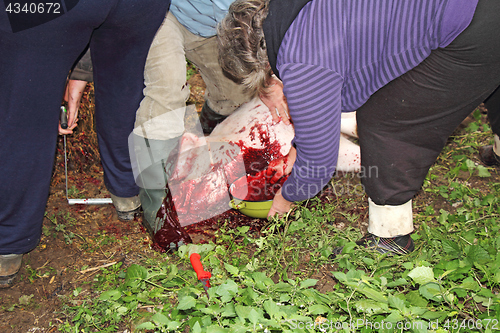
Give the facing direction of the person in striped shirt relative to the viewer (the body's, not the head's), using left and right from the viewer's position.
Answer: facing to the left of the viewer

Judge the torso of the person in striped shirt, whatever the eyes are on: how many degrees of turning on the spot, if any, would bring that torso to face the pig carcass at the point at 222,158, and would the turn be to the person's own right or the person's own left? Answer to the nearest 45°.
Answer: approximately 45° to the person's own right
